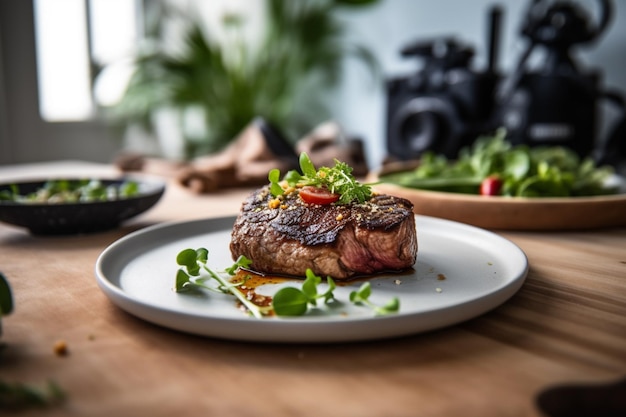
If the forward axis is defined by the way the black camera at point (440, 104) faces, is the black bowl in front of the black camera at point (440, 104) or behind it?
in front

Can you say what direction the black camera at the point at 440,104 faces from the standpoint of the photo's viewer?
facing the viewer and to the left of the viewer

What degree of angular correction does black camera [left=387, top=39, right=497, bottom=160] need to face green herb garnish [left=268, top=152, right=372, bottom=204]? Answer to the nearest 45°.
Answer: approximately 45° to its left

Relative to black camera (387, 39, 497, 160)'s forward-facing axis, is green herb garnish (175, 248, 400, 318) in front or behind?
in front

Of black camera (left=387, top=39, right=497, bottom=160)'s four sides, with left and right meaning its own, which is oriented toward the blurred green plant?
right

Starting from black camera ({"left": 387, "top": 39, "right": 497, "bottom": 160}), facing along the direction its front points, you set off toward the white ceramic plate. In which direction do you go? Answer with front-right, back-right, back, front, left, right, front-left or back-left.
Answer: front-left

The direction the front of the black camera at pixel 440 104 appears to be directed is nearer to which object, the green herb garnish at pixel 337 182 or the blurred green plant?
the green herb garnish

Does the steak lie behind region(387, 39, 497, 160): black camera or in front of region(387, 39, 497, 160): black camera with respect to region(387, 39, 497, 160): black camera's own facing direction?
in front
